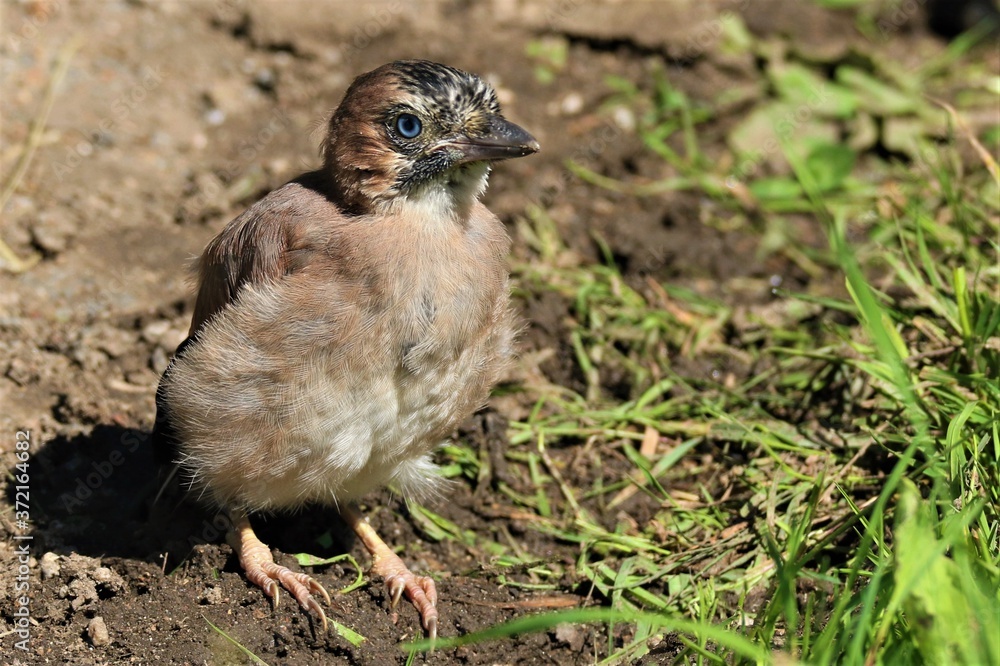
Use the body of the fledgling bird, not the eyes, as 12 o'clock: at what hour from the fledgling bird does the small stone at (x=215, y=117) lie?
The small stone is roughly at 7 o'clock from the fledgling bird.

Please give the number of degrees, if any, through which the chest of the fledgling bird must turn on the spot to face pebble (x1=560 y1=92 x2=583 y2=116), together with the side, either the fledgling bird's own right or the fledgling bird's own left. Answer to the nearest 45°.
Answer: approximately 135° to the fledgling bird's own left

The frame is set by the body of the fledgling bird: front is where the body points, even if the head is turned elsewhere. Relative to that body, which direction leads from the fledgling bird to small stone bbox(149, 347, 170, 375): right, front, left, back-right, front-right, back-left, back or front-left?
back

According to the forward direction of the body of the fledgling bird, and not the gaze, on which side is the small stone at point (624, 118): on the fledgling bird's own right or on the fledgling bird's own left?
on the fledgling bird's own left

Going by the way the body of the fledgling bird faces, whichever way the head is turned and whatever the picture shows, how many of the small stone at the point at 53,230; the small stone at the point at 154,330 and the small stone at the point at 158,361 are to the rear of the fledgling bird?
3

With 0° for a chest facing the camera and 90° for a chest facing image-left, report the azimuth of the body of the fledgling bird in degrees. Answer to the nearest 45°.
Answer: approximately 315°

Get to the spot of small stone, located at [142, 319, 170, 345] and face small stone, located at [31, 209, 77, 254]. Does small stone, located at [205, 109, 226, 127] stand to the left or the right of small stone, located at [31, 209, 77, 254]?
right

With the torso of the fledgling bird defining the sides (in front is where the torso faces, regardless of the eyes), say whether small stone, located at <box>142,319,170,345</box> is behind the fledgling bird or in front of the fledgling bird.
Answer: behind
